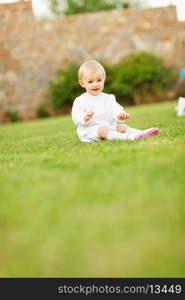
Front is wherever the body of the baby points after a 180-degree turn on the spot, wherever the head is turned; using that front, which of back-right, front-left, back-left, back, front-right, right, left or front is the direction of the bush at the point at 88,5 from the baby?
front-right

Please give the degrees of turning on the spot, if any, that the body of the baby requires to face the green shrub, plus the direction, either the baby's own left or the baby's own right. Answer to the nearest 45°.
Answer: approximately 135° to the baby's own left

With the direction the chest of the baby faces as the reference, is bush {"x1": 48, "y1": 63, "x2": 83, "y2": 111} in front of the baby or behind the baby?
behind

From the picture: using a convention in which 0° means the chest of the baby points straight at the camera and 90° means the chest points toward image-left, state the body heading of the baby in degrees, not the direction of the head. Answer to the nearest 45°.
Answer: approximately 315°

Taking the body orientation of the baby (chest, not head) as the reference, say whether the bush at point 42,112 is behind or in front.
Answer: behind
